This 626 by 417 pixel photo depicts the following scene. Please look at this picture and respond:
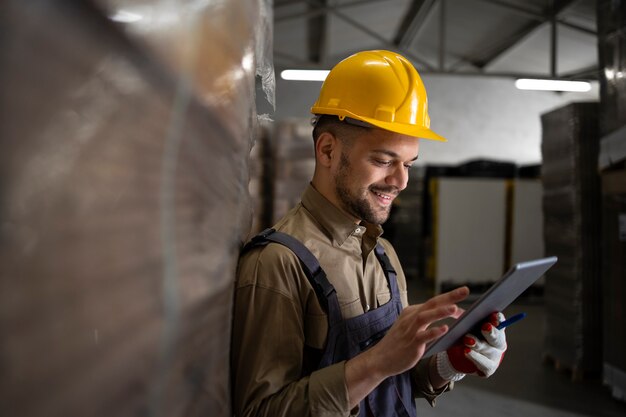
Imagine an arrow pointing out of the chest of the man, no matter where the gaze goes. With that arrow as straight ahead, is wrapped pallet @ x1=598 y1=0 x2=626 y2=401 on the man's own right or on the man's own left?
on the man's own left

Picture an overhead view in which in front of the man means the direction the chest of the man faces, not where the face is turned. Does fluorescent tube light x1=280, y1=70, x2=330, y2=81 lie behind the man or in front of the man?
behind

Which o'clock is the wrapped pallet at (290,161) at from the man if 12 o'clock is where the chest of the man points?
The wrapped pallet is roughly at 7 o'clock from the man.

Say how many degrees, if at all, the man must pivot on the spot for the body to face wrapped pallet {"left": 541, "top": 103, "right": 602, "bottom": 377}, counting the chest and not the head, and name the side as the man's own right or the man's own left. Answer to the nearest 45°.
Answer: approximately 90° to the man's own left

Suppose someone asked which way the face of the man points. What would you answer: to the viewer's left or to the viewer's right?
to the viewer's right

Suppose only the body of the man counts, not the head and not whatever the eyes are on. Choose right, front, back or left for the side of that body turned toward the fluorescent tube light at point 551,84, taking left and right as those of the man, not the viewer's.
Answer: left

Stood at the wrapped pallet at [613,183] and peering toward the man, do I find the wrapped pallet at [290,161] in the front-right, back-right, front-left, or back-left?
front-right
